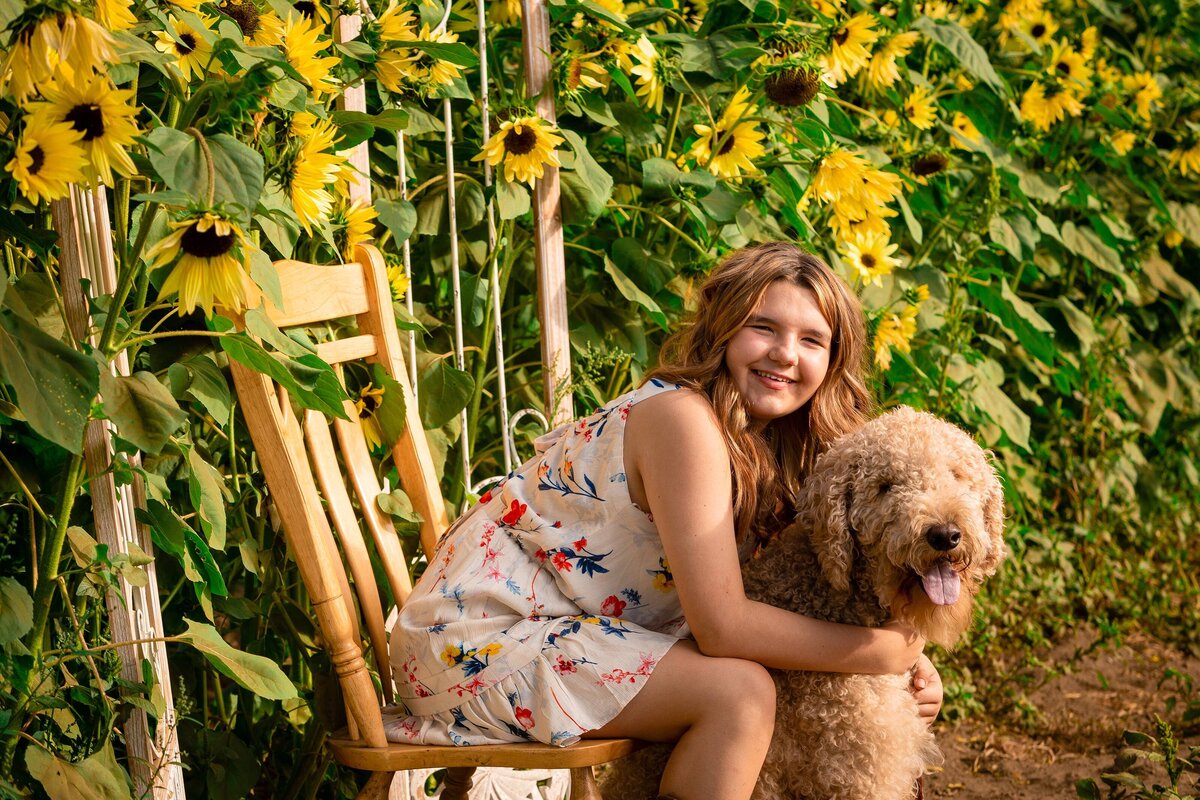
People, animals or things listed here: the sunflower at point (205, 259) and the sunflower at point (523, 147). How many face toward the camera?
2

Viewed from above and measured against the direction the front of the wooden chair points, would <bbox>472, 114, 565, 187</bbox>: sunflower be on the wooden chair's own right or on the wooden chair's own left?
on the wooden chair's own left

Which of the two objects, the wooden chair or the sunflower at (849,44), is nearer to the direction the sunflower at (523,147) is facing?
the wooden chair

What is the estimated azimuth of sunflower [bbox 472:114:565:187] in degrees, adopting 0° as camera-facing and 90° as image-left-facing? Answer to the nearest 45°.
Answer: approximately 0°
